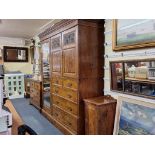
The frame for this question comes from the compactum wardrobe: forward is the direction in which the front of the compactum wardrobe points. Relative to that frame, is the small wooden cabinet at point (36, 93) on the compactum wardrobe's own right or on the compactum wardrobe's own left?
on the compactum wardrobe's own right

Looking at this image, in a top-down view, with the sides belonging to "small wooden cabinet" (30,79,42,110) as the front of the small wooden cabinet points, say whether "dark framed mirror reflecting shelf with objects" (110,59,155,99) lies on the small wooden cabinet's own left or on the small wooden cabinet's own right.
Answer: on the small wooden cabinet's own left

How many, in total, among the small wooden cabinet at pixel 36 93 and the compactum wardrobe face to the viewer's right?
0

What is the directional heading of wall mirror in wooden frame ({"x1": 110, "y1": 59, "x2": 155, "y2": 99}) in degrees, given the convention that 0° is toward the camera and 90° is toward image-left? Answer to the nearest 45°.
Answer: approximately 45°

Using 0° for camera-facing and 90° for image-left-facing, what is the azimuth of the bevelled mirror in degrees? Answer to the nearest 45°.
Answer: approximately 0°

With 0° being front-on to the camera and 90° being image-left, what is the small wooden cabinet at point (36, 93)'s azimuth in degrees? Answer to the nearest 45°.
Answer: approximately 45°
